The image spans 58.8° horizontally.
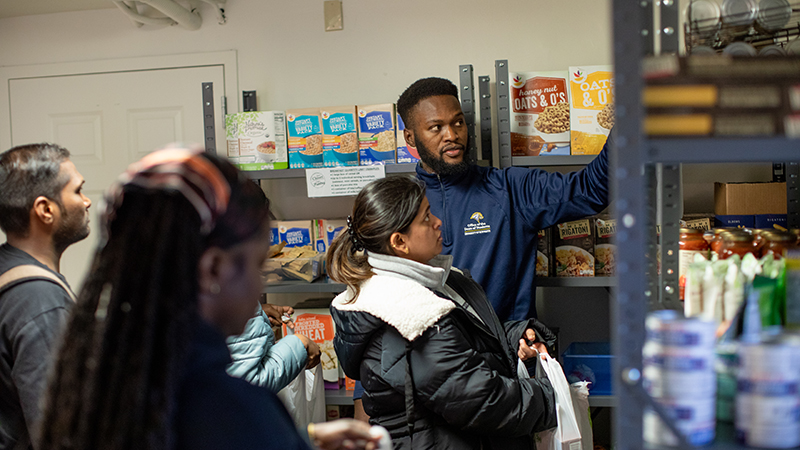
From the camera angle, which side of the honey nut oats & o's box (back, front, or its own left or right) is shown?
front

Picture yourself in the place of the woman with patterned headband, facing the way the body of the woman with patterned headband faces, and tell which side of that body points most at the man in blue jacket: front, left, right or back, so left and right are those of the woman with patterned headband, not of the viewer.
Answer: front

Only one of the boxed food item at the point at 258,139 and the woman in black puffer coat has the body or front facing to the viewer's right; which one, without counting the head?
the woman in black puffer coat

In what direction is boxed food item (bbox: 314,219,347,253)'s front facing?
toward the camera

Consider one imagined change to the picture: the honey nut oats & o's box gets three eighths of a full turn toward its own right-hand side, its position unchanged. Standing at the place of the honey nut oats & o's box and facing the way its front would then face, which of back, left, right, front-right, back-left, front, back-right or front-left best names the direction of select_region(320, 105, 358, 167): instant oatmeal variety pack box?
front-left

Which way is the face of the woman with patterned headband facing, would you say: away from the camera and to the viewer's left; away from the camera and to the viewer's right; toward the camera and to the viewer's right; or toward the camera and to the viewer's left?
away from the camera and to the viewer's right

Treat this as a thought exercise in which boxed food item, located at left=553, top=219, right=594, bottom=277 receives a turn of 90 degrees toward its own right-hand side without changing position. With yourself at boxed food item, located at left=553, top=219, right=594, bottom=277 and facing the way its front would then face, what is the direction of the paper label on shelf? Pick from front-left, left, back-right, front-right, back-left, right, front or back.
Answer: front

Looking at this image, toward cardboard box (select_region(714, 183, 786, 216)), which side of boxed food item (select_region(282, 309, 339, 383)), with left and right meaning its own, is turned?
left

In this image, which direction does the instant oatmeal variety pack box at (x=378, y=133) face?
toward the camera

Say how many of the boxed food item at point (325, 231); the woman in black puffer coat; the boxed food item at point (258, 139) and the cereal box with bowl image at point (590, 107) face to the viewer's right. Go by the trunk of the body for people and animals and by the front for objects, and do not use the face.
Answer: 1

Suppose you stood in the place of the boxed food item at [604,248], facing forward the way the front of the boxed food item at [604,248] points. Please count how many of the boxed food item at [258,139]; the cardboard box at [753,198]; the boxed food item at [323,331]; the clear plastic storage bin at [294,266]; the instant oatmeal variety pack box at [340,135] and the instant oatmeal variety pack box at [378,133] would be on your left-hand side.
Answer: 1

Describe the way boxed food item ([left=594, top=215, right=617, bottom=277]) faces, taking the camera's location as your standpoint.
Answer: facing the viewer

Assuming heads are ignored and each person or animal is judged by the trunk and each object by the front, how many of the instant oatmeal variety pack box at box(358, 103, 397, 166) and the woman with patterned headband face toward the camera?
1
